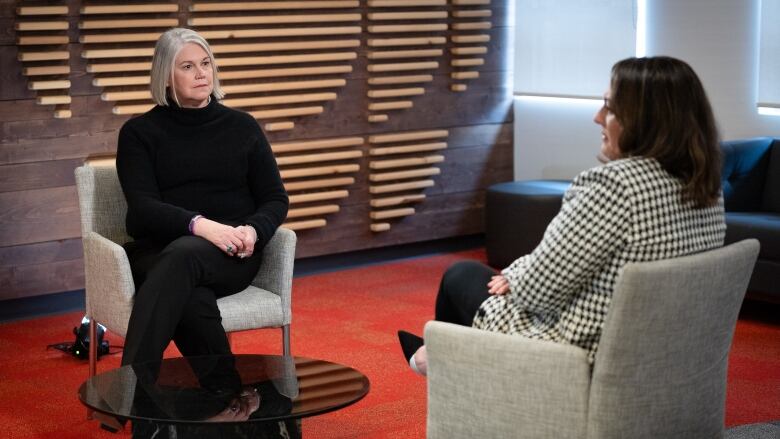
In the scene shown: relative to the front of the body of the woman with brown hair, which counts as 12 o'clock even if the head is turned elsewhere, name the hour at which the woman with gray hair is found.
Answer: The woman with gray hair is roughly at 12 o'clock from the woman with brown hair.

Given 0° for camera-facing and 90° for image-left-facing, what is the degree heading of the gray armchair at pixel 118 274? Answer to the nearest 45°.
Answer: approximately 315°

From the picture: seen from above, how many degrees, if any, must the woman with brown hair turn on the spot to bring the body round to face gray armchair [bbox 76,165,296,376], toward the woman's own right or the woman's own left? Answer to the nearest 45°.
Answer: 0° — they already face it

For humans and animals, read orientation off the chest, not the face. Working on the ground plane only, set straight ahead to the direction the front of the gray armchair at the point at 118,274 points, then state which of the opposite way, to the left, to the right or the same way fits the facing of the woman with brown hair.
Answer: the opposite way

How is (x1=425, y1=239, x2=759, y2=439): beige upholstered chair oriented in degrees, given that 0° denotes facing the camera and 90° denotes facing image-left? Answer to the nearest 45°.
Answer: approximately 135°

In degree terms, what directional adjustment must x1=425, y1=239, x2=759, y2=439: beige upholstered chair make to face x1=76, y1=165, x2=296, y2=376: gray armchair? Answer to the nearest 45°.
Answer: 0° — it already faces it
